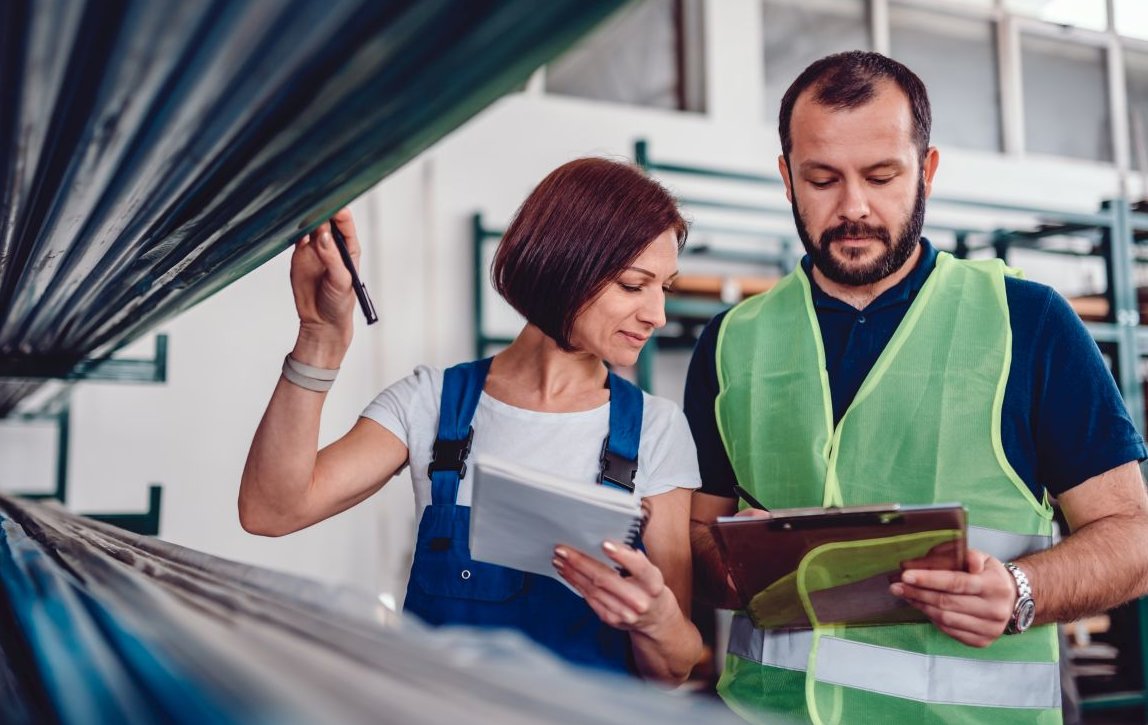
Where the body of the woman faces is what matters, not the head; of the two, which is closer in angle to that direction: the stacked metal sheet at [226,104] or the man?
the stacked metal sheet

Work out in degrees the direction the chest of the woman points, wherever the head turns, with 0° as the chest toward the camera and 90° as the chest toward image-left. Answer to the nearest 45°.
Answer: approximately 0°

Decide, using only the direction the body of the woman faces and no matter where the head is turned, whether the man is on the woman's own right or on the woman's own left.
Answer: on the woman's own left

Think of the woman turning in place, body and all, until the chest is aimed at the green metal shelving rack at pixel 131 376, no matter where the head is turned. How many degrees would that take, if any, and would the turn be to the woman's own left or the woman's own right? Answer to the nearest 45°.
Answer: approximately 135° to the woman's own right
